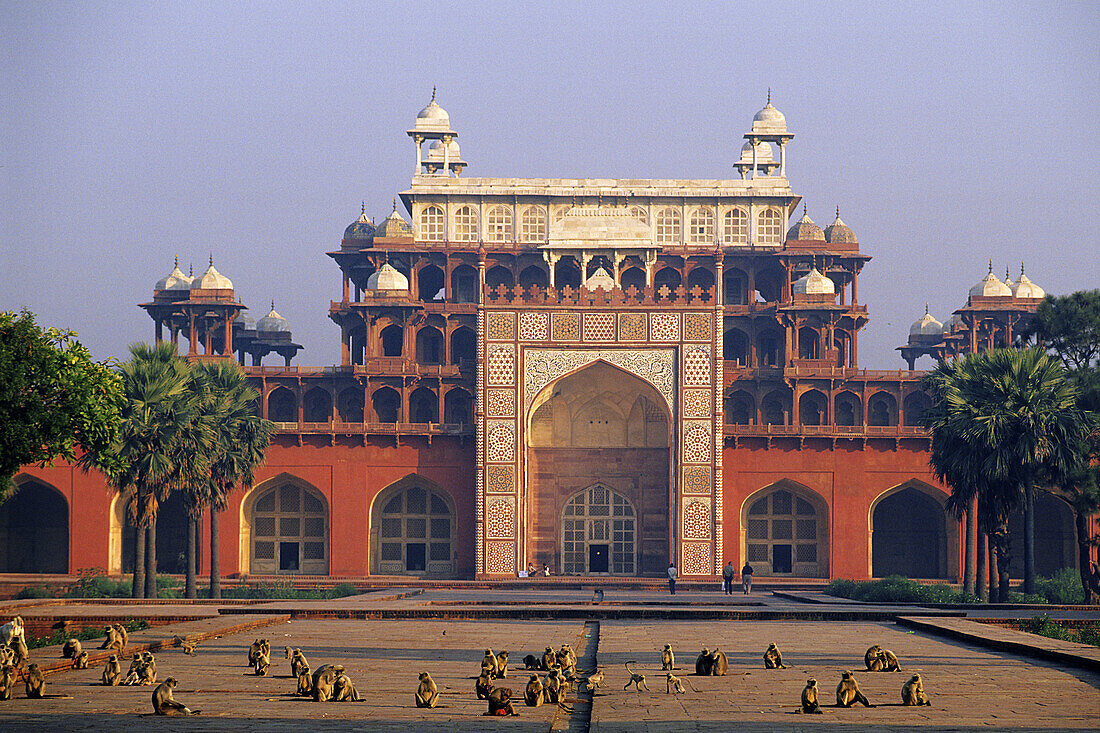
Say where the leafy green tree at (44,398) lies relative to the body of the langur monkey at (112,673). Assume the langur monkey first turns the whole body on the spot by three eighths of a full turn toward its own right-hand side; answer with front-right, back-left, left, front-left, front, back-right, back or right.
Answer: front-right

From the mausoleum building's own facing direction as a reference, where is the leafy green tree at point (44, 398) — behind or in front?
in front

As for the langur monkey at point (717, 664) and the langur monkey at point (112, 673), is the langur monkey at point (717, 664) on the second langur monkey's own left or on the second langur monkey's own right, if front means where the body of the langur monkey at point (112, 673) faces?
on the second langur monkey's own left

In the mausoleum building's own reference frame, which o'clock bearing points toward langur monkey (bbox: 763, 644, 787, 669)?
The langur monkey is roughly at 12 o'clock from the mausoleum building.

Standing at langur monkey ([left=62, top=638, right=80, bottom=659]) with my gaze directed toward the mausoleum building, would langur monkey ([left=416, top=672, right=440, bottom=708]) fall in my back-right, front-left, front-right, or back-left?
back-right

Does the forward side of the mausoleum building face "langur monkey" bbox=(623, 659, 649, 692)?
yes

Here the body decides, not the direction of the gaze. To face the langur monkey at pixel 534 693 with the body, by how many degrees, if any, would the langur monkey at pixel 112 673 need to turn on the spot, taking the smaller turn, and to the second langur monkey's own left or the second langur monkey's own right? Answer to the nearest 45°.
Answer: approximately 45° to the second langur monkey's own left

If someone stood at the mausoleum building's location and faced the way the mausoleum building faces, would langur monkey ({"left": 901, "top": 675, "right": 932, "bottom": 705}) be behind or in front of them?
in front

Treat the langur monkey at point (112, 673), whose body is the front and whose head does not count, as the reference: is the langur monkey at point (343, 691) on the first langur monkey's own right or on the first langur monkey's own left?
on the first langur monkey's own left

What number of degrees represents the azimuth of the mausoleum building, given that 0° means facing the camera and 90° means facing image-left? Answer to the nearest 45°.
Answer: approximately 0°
